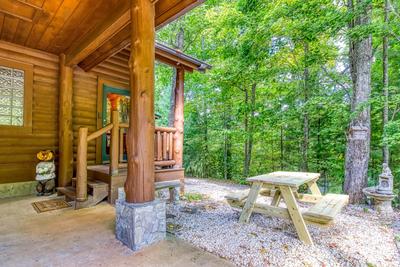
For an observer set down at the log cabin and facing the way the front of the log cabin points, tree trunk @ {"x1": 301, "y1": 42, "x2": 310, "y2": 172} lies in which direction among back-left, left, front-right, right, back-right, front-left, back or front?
front-left

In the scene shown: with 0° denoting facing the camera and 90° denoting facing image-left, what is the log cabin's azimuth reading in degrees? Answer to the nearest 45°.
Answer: approximately 315°

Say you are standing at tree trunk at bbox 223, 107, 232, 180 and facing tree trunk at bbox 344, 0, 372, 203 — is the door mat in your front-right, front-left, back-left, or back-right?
front-right

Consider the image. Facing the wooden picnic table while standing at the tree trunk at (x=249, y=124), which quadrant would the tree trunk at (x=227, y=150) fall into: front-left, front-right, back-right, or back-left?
back-right

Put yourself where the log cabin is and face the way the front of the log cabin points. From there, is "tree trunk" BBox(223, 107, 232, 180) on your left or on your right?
on your left

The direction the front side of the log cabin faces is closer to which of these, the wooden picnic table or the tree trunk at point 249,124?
the wooden picnic table

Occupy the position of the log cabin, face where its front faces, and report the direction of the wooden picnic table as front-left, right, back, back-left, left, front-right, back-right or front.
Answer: front

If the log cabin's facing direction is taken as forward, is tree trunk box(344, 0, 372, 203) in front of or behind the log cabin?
in front

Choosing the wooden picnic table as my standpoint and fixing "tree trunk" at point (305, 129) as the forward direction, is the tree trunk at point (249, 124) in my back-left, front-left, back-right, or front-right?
front-left
